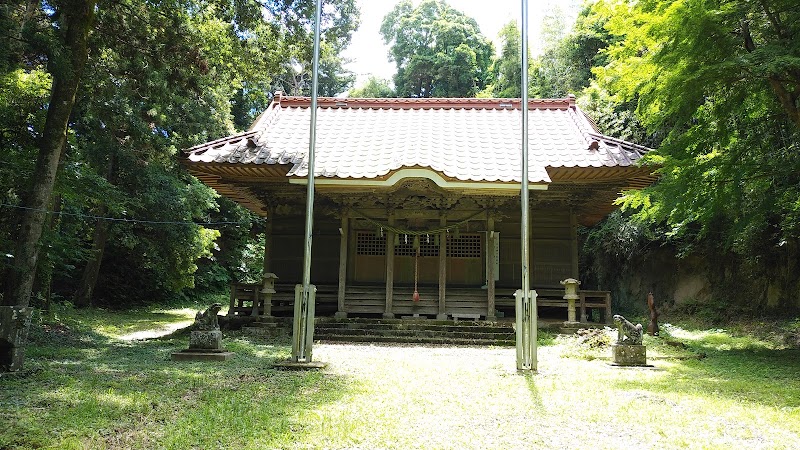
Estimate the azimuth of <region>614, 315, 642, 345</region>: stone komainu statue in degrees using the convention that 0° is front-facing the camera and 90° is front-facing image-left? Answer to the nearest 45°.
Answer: approximately 90°

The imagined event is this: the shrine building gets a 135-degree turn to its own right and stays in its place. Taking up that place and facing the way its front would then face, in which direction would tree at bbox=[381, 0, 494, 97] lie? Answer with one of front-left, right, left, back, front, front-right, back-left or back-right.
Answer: front-right

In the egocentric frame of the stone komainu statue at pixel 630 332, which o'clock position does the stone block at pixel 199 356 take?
The stone block is roughly at 11 o'clock from the stone komainu statue.

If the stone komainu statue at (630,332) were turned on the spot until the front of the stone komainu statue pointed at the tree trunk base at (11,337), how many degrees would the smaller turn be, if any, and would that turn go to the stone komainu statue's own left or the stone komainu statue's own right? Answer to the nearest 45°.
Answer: approximately 45° to the stone komainu statue's own left

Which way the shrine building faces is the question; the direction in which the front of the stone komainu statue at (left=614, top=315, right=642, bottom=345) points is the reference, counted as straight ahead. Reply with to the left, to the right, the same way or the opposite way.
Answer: to the left

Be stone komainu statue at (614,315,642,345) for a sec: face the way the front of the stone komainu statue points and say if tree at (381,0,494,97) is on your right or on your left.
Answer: on your right

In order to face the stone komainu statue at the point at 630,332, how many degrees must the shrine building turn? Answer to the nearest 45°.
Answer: approximately 45° to its left

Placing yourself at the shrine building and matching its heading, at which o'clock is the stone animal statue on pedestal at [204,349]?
The stone animal statue on pedestal is roughly at 1 o'clock from the shrine building.
